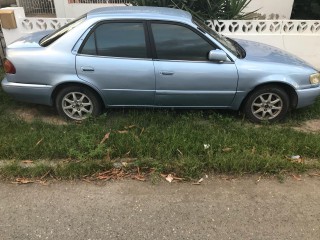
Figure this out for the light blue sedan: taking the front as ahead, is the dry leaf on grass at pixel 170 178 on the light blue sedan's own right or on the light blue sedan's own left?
on the light blue sedan's own right

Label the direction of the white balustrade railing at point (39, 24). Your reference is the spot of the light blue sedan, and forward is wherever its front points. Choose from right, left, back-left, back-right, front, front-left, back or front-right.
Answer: back-left

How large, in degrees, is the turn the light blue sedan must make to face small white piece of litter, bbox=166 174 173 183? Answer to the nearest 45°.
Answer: approximately 90° to its right

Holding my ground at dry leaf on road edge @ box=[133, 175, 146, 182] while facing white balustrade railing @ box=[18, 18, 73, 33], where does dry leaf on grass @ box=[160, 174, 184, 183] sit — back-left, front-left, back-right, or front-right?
back-right

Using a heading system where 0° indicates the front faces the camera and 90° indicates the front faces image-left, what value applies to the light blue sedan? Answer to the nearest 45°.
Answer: approximately 270°

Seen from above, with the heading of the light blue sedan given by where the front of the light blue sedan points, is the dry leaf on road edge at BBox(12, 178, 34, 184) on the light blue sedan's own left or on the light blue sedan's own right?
on the light blue sedan's own right

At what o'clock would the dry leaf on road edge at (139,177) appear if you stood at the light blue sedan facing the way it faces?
The dry leaf on road edge is roughly at 3 o'clock from the light blue sedan.

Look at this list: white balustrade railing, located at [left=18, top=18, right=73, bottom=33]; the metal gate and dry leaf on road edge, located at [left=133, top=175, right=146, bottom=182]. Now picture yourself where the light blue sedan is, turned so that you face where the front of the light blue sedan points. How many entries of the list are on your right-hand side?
1

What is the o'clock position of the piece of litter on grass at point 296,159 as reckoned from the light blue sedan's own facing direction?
The piece of litter on grass is roughly at 1 o'clock from the light blue sedan.

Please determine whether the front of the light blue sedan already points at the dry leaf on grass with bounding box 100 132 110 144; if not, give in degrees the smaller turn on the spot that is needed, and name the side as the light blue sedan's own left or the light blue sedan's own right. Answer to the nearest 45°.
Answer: approximately 135° to the light blue sedan's own right
